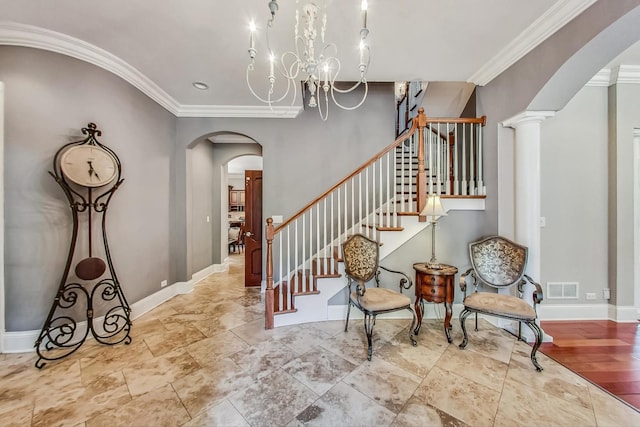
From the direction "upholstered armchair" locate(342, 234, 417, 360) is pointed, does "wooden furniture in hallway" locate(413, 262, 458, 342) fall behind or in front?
in front

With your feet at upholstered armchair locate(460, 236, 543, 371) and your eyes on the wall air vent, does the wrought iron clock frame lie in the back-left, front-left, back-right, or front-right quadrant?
back-left

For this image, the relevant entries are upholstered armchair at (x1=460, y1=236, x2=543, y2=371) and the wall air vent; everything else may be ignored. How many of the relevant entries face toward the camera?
2

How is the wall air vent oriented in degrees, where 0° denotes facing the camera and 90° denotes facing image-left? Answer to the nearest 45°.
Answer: approximately 0°

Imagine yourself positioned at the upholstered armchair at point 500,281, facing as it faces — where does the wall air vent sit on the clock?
The wall air vent is roughly at 7 o'clock from the upholstered armchair.

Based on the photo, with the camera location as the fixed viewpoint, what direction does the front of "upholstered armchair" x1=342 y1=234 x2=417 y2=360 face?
facing the viewer and to the right of the viewer

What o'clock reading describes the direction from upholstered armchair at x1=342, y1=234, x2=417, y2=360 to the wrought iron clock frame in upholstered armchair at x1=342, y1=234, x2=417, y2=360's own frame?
The wrought iron clock frame is roughly at 4 o'clock from the upholstered armchair.

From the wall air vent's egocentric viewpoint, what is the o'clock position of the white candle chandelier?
The white candle chandelier is roughly at 1 o'clock from the wall air vent.
